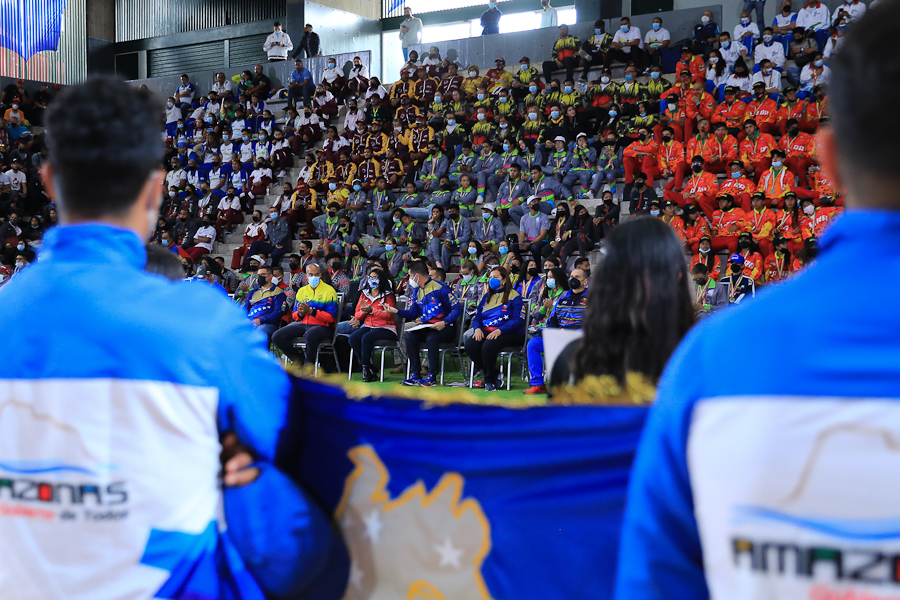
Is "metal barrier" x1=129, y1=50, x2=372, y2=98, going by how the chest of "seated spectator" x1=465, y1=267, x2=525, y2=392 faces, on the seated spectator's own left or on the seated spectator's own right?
on the seated spectator's own right

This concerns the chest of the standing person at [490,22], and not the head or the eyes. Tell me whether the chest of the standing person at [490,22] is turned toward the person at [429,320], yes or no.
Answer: yes

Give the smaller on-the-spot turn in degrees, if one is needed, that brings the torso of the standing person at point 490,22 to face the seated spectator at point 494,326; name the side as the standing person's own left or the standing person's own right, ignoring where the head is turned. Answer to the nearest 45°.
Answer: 0° — they already face them

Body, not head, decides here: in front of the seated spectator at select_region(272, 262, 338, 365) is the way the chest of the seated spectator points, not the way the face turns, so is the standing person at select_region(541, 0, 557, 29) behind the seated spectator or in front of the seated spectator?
behind

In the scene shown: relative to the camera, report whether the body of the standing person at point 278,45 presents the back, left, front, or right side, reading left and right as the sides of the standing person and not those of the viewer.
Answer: front

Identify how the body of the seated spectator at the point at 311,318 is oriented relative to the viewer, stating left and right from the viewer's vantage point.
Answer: facing the viewer and to the left of the viewer

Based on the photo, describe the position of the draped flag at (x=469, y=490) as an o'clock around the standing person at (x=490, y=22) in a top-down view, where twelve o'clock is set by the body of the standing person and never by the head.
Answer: The draped flag is roughly at 12 o'clock from the standing person.

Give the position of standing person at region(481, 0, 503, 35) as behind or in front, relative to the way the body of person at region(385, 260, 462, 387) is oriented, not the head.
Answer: behind

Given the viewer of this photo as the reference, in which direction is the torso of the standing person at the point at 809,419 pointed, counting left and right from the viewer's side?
facing away from the viewer

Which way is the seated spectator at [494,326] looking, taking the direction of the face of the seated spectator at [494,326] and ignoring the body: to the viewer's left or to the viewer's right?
to the viewer's left

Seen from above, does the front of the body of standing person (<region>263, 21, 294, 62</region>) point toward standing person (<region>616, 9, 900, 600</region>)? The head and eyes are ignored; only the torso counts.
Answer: yes

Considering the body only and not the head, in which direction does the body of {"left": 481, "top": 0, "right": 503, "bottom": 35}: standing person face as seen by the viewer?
toward the camera
